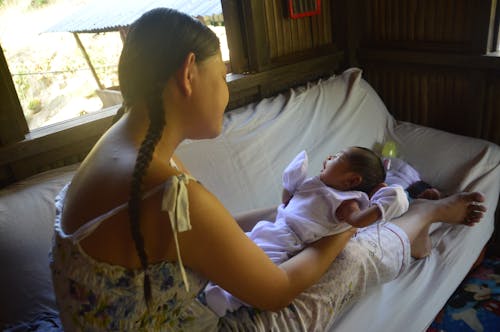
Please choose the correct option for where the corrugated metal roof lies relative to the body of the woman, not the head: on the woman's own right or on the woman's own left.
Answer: on the woman's own left

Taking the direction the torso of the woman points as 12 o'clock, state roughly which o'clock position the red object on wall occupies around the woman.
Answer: The red object on wall is roughly at 11 o'clock from the woman.

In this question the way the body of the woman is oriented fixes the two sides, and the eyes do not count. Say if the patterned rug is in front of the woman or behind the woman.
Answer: in front

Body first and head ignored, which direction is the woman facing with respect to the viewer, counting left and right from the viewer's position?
facing away from the viewer and to the right of the viewer
